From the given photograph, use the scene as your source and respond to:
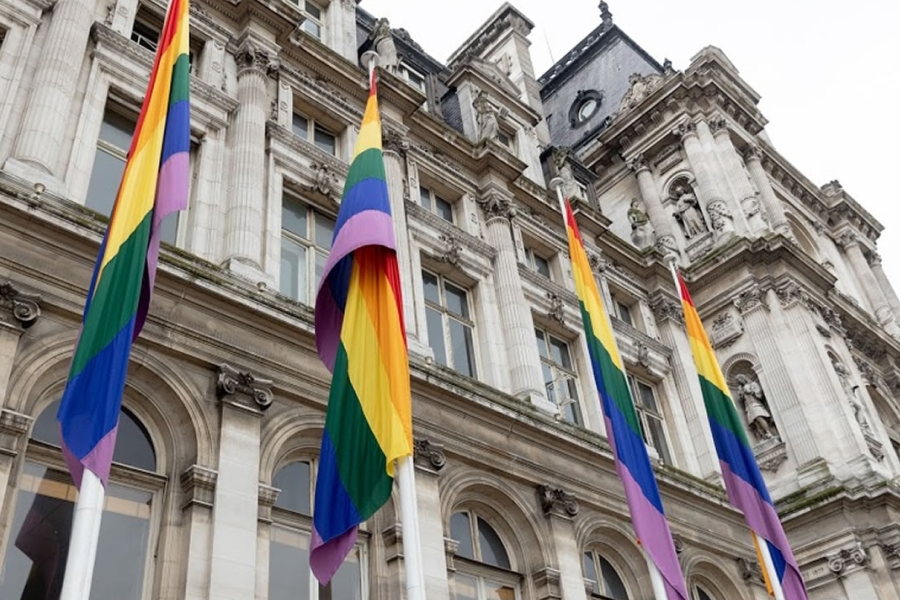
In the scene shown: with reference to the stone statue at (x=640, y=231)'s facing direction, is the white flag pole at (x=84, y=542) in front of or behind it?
in front

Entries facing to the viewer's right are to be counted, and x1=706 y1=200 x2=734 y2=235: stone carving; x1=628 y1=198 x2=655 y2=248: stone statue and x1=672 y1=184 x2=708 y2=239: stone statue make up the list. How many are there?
0

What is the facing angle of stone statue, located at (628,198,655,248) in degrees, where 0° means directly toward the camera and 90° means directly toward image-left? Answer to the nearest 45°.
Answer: approximately 45°

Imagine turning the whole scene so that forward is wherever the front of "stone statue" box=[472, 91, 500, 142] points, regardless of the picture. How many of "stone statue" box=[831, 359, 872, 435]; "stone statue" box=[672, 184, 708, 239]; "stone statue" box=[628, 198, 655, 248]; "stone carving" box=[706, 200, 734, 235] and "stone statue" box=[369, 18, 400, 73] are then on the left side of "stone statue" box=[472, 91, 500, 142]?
4

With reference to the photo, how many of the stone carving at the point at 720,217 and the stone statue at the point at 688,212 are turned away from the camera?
0

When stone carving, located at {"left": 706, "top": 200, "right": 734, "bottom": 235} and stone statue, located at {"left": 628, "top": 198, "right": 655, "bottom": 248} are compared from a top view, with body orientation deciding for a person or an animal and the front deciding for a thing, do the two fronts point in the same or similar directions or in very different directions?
same or similar directions

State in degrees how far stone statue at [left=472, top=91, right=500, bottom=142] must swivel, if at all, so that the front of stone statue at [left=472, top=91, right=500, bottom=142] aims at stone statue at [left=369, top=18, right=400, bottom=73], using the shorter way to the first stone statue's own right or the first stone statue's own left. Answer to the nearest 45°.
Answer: approximately 90° to the first stone statue's own right

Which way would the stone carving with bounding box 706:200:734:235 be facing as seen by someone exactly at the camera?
facing the viewer and to the left of the viewer

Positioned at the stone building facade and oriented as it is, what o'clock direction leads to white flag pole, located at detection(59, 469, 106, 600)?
The white flag pole is roughly at 2 o'clock from the stone building facade.

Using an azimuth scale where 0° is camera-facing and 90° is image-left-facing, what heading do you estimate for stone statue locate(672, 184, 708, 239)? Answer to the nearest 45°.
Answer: approximately 45°

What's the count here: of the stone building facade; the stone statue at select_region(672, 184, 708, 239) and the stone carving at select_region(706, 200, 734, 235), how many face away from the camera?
0

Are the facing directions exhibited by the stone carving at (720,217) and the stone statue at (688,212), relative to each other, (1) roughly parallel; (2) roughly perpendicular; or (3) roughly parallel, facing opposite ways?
roughly parallel

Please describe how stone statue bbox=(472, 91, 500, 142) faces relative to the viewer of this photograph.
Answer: facing the viewer and to the right of the viewer

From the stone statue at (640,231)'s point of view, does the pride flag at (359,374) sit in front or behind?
in front

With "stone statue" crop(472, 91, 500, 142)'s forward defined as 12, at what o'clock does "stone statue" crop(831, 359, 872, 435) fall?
"stone statue" crop(831, 359, 872, 435) is roughly at 9 o'clock from "stone statue" crop(472, 91, 500, 142).
